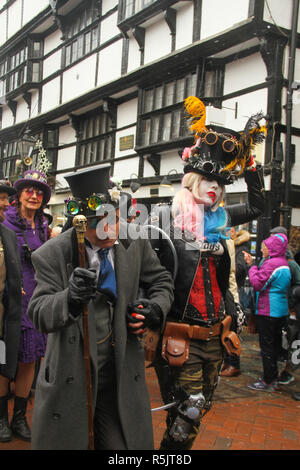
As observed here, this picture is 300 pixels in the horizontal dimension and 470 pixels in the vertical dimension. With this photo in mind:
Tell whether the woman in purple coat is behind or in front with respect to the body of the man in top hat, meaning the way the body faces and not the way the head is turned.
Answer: behind

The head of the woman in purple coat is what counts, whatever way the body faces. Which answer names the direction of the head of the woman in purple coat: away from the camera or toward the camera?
toward the camera

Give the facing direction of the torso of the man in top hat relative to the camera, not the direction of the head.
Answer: toward the camera

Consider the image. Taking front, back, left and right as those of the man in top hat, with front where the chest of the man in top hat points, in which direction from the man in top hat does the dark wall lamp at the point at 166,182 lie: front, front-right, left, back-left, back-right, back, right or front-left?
back

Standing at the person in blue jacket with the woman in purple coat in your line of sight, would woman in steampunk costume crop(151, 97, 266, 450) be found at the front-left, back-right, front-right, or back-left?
front-left

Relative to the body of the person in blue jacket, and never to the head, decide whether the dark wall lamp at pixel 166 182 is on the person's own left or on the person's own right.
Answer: on the person's own right

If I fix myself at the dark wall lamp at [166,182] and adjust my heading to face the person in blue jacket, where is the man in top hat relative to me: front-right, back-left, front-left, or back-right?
front-right

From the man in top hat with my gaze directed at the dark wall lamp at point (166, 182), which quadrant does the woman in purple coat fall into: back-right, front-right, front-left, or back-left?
front-left

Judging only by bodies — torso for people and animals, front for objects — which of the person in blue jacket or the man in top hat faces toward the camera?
the man in top hat
